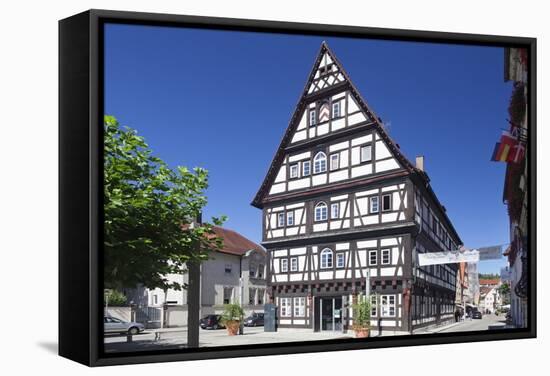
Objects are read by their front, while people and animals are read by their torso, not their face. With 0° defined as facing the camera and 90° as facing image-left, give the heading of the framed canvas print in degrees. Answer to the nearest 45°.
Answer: approximately 315°
